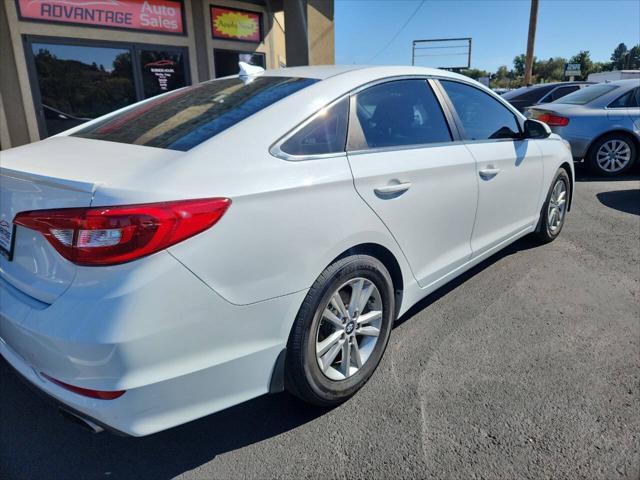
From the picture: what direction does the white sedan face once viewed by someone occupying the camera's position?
facing away from the viewer and to the right of the viewer

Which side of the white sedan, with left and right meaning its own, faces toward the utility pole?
front

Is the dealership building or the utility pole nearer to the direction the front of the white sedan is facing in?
the utility pole

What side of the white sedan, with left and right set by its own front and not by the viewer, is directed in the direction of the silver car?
front

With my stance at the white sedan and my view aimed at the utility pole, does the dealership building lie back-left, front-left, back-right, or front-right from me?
front-left

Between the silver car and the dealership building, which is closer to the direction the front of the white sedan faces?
the silver car

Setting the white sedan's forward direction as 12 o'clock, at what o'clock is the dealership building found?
The dealership building is roughly at 10 o'clock from the white sedan.

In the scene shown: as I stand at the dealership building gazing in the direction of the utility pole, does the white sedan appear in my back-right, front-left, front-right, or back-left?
back-right
